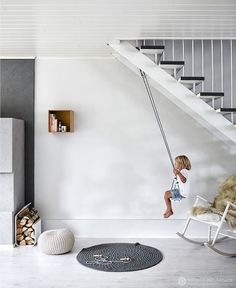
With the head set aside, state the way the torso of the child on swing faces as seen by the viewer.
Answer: to the viewer's left

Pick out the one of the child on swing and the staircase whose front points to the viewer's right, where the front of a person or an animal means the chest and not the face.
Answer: the staircase

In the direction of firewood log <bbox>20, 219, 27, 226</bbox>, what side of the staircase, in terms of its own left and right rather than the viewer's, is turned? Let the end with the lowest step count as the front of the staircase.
back

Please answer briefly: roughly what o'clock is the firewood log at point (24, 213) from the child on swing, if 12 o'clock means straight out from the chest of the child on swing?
The firewood log is roughly at 12 o'clock from the child on swing.

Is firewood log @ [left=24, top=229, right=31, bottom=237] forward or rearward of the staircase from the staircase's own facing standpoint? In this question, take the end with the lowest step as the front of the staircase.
rearward

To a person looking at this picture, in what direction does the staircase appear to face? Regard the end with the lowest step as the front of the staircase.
facing to the right of the viewer
